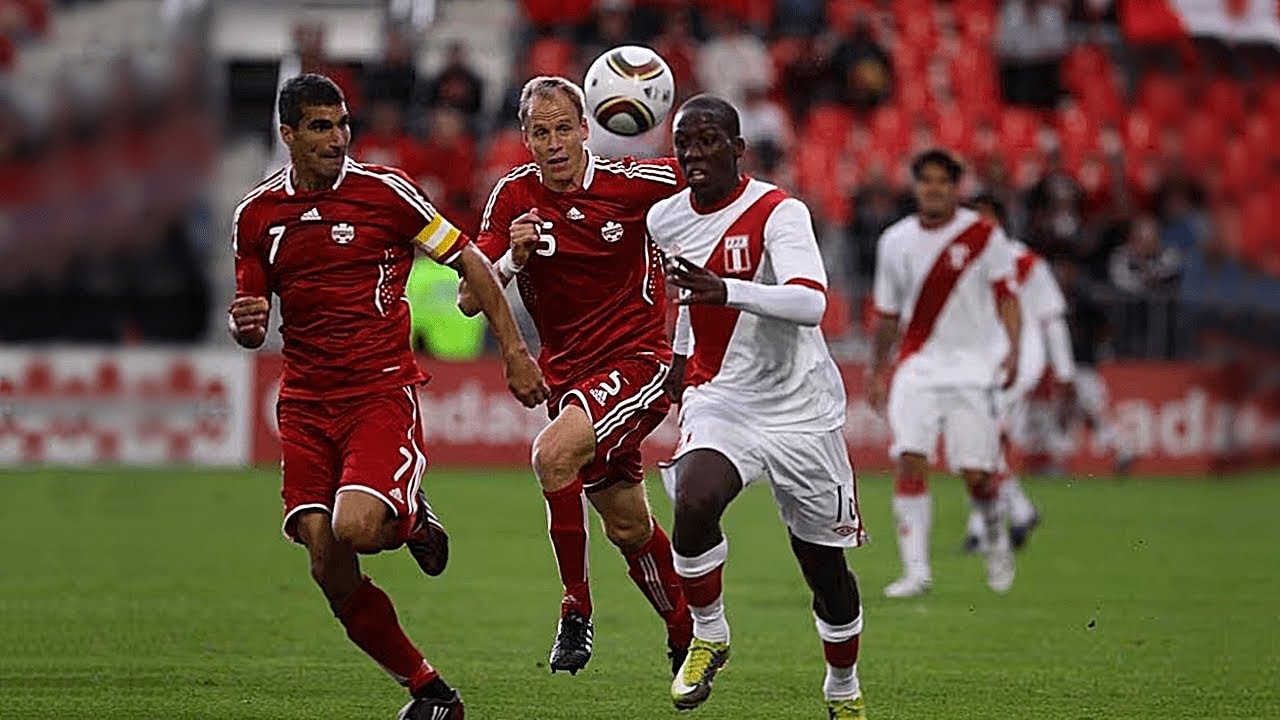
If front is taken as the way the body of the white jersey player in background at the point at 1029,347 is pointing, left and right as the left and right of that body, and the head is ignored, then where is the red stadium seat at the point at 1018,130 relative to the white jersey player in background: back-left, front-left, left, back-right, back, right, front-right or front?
back-right

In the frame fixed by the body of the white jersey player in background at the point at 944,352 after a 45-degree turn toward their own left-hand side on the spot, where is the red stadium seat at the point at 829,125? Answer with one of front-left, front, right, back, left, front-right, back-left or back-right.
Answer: back-left

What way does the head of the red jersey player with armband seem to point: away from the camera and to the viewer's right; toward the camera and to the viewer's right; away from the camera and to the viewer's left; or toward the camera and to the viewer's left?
toward the camera and to the viewer's right

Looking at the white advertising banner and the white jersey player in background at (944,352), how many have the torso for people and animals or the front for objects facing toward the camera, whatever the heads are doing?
2

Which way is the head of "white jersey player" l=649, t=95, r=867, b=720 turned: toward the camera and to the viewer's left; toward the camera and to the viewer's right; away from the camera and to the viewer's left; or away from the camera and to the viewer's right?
toward the camera and to the viewer's left

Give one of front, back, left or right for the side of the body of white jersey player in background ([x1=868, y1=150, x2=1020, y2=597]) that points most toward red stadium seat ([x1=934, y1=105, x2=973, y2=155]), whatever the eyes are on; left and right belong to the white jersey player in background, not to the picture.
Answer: back

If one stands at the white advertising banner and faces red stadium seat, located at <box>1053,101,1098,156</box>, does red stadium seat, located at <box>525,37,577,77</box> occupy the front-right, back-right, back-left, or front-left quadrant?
front-left

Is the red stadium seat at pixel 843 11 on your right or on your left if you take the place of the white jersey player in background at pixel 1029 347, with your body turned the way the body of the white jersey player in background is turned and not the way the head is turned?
on your right

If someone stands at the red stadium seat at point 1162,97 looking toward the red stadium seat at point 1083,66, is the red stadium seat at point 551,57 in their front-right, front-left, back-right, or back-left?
front-left

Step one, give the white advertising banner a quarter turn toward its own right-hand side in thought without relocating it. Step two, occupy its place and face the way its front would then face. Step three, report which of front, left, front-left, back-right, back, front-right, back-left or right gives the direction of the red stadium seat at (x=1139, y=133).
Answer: back

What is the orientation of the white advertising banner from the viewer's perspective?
toward the camera

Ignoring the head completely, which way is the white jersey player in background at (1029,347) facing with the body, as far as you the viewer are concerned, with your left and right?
facing the viewer and to the left of the viewer
